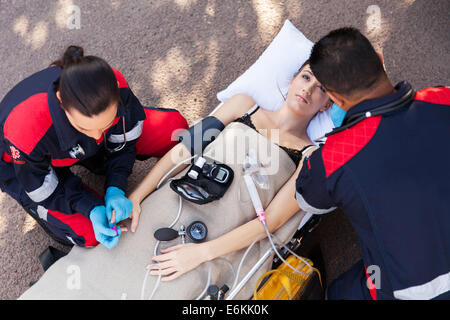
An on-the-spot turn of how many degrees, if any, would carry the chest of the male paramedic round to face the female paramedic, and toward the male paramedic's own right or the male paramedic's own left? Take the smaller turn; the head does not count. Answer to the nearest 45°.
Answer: approximately 45° to the male paramedic's own left

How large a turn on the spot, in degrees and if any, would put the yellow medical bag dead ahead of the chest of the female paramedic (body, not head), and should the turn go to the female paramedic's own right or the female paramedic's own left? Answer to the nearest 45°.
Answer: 0° — they already face it

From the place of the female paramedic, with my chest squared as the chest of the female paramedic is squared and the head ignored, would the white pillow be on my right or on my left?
on my left

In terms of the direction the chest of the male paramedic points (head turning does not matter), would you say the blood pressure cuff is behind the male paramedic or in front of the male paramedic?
in front

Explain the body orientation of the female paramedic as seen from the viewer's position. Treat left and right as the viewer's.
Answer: facing the viewer and to the right of the viewer

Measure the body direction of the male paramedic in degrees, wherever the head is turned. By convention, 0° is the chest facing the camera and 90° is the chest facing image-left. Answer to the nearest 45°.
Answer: approximately 135°

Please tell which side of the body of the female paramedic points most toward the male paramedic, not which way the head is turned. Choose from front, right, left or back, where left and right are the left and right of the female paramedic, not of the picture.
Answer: front

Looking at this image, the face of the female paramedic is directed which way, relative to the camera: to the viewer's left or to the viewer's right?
to the viewer's right
